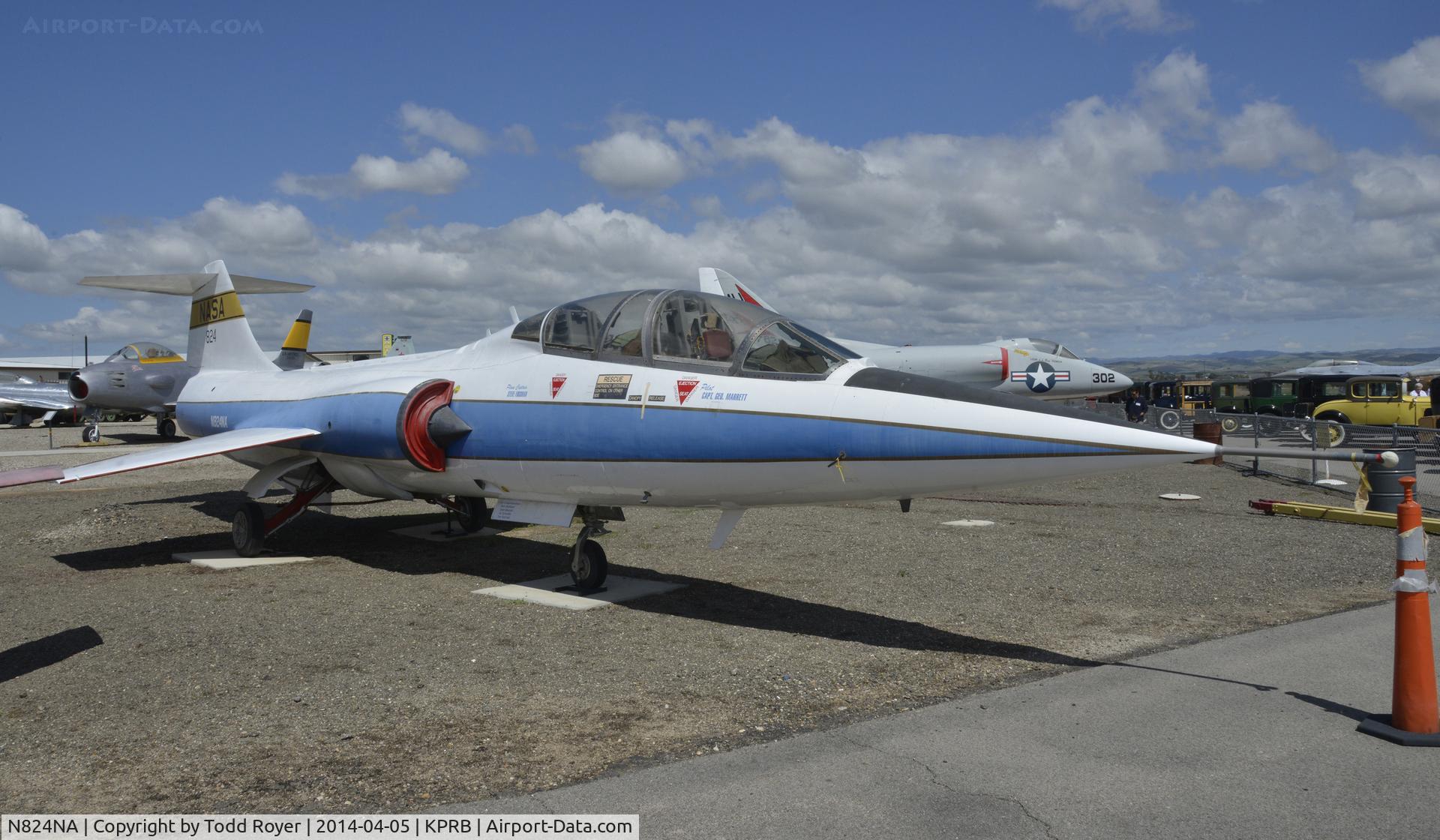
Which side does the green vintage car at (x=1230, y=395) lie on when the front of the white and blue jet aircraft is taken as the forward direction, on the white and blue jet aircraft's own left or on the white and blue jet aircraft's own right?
on the white and blue jet aircraft's own left

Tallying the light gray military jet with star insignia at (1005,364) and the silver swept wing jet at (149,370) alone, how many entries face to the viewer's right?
1

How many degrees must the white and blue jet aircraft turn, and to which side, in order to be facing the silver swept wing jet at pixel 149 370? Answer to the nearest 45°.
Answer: approximately 180°

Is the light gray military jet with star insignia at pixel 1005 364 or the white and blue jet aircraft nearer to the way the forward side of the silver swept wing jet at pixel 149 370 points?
the white and blue jet aircraft

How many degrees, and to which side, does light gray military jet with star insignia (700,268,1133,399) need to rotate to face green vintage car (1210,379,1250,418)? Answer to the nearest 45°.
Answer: approximately 45° to its left

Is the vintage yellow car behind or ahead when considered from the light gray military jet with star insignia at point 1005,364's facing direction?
ahead

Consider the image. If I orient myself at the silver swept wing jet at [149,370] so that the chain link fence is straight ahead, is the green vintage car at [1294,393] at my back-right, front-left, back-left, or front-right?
front-left

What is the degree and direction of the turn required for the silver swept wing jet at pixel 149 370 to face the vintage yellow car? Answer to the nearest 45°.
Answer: approximately 135° to its left

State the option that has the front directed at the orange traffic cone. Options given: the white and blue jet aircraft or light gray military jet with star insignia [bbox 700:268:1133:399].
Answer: the white and blue jet aircraft

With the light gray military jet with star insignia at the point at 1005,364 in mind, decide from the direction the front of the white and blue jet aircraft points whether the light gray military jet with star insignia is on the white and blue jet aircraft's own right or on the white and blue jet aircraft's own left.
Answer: on the white and blue jet aircraft's own left

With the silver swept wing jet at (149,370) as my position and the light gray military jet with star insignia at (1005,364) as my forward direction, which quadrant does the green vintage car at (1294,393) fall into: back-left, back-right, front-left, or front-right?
front-left

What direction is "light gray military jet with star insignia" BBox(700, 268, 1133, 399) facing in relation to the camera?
to the viewer's right

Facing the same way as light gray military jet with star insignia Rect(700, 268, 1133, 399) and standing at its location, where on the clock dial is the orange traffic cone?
The orange traffic cone is roughly at 3 o'clock from the light gray military jet with star insignia.

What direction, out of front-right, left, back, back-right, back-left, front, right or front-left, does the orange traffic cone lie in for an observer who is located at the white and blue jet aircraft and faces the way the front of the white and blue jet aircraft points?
front

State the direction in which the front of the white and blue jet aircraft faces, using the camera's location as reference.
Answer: facing the viewer and to the right of the viewer
